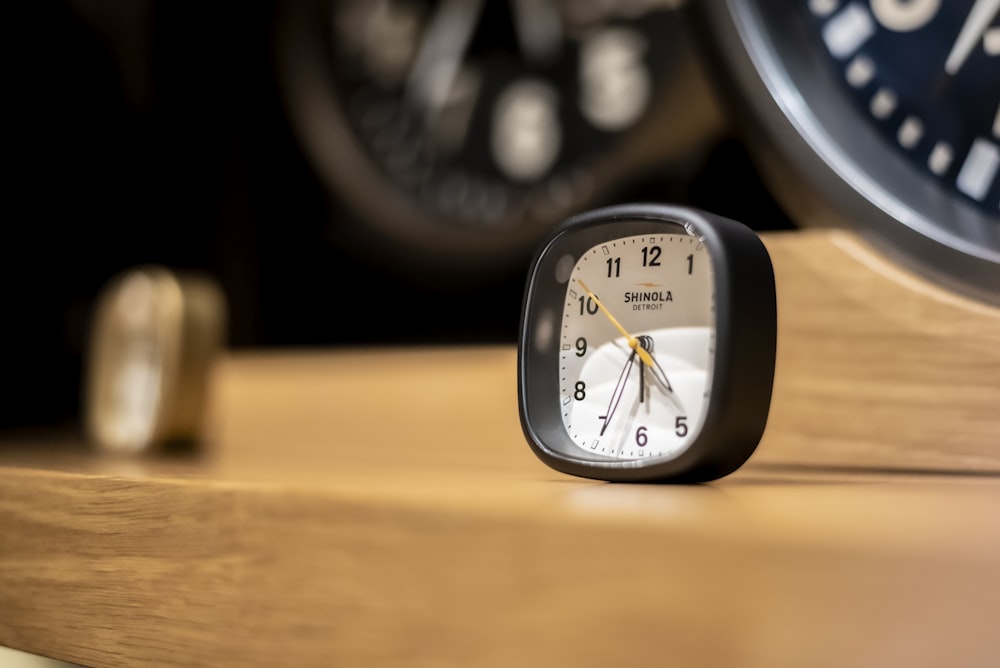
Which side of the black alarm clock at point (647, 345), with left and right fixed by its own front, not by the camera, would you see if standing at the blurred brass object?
right

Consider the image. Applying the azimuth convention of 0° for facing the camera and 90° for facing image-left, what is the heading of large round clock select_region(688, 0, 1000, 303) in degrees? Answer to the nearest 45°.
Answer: approximately 0°

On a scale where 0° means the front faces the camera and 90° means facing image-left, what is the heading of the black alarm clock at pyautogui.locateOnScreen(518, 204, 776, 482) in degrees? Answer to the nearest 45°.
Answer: approximately 45°

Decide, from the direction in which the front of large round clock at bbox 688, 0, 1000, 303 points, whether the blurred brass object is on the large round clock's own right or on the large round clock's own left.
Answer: on the large round clock's own right
